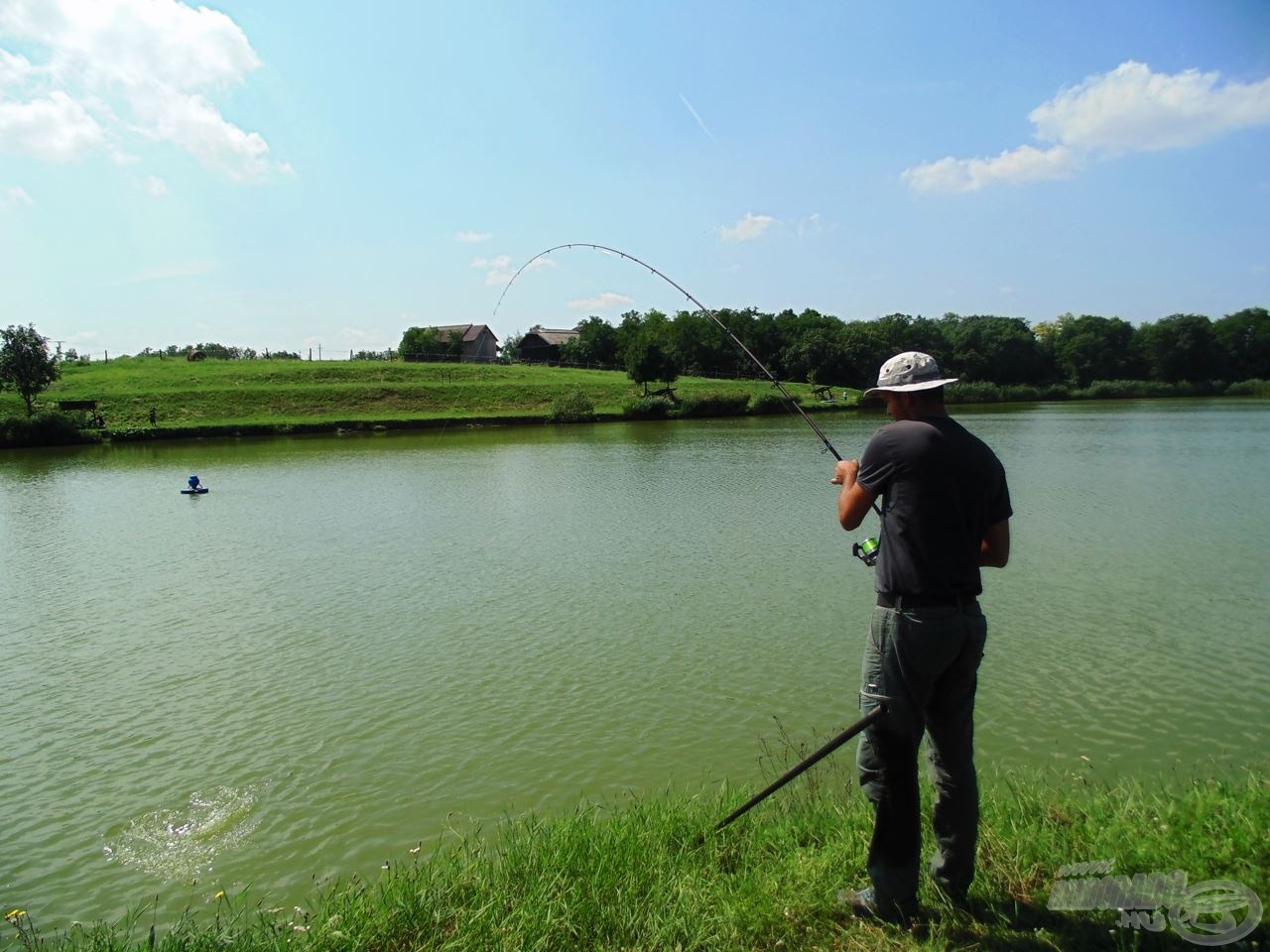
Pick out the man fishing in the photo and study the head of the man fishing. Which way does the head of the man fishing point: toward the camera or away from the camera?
away from the camera

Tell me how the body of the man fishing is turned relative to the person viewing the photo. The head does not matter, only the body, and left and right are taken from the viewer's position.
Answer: facing away from the viewer and to the left of the viewer
